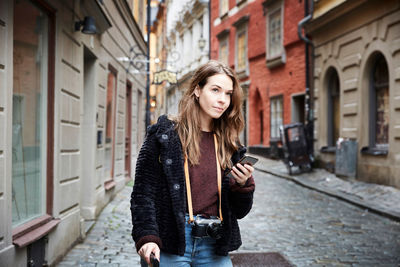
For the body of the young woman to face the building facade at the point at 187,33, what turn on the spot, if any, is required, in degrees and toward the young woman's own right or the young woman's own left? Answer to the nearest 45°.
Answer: approximately 135° to the young woman's own left

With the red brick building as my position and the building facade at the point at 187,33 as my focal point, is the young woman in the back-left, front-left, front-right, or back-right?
back-left

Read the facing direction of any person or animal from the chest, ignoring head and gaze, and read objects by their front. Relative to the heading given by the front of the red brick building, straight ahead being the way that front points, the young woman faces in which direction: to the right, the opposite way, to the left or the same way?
to the left

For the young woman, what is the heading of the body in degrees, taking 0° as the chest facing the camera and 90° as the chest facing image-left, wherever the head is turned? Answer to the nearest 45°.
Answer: approximately 315°

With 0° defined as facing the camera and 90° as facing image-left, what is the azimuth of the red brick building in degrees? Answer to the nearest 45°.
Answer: approximately 45°

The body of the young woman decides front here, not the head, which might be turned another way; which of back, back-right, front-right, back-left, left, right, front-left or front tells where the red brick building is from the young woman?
back-left

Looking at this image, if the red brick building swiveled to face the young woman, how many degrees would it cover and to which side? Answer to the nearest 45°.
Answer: approximately 45° to its left

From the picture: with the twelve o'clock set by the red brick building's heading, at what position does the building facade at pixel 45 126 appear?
The building facade is roughly at 11 o'clock from the red brick building.
